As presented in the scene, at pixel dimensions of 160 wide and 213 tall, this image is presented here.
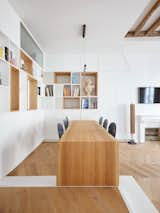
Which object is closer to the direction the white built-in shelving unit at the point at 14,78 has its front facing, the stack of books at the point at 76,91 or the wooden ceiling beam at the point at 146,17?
the wooden ceiling beam

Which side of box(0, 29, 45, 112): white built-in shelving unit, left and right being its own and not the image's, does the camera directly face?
right

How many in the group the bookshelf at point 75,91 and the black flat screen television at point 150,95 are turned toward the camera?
2

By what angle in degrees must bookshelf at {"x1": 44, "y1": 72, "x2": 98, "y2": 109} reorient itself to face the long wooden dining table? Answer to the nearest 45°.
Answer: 0° — it already faces it

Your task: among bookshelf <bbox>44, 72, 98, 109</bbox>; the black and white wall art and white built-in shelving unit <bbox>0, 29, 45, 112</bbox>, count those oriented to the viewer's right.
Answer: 1

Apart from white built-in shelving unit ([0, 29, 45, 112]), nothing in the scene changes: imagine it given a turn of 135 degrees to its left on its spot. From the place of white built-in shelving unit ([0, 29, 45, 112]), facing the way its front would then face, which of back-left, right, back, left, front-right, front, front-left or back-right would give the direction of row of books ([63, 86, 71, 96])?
right

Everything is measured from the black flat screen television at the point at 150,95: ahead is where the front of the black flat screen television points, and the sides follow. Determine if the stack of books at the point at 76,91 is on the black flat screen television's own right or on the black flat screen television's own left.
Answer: on the black flat screen television's own right

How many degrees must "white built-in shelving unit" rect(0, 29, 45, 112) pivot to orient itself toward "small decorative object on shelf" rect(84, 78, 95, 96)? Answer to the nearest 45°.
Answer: approximately 45° to its left

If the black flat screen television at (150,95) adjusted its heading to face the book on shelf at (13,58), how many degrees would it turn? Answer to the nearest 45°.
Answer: approximately 45° to its right

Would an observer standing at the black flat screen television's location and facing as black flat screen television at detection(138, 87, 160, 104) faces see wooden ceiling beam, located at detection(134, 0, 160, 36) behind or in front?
in front

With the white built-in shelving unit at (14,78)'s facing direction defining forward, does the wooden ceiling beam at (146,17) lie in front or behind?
in front

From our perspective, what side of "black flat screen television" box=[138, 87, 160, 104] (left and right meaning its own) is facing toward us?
front

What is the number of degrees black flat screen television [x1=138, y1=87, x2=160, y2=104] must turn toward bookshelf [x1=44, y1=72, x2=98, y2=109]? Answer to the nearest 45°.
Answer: approximately 90° to its right

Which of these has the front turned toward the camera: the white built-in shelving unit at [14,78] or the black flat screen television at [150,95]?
the black flat screen television

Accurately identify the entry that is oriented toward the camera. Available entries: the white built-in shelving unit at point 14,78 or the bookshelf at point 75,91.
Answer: the bookshelf
